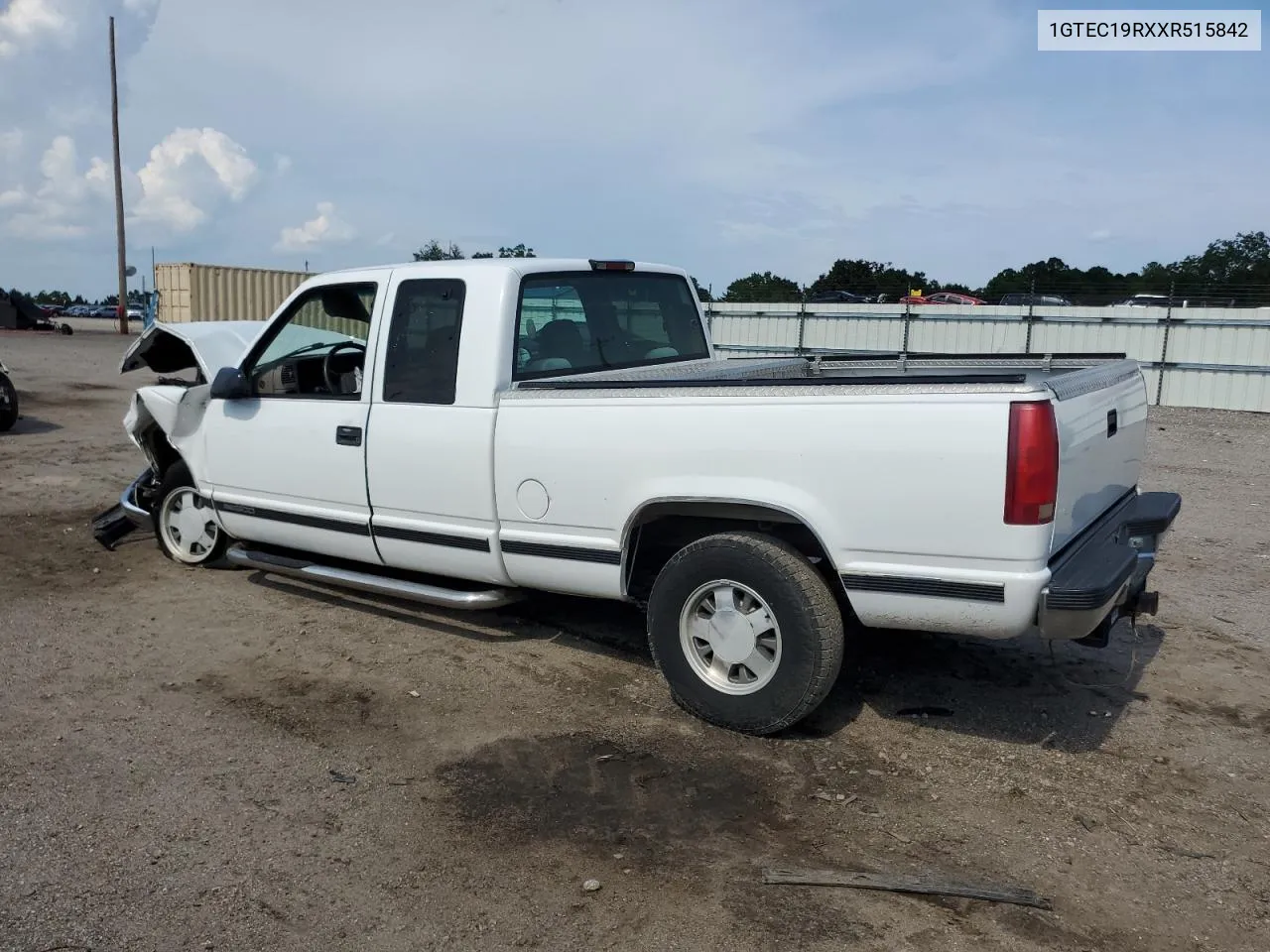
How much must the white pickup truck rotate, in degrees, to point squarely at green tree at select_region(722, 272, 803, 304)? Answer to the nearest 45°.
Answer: approximately 45° to its right

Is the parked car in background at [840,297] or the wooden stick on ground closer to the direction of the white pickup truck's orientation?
the parked car in background

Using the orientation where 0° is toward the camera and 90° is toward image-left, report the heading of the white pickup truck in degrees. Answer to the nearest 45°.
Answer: approximately 135°

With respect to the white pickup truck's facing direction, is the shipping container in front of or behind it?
in front

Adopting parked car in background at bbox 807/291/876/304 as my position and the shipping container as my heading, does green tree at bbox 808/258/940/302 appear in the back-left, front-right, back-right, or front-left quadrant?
back-right

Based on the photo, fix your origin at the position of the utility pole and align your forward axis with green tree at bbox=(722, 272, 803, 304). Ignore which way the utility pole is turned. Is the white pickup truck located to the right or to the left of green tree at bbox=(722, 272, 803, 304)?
right

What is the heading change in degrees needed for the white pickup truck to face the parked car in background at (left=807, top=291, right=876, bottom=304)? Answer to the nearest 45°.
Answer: approximately 45° to its right

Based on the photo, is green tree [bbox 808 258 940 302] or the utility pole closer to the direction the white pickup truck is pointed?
the utility pole

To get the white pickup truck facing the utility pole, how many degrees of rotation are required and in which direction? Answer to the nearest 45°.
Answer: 0° — it already faces it

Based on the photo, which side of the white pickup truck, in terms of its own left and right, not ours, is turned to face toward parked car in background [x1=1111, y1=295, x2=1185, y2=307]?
right
